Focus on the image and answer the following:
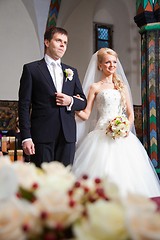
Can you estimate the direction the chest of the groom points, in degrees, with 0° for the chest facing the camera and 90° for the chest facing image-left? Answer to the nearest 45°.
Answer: approximately 315°

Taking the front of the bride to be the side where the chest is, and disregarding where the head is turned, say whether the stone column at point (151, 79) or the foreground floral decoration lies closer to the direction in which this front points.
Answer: the foreground floral decoration

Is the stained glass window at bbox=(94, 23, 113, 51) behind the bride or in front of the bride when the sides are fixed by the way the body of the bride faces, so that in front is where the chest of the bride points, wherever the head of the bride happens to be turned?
behind

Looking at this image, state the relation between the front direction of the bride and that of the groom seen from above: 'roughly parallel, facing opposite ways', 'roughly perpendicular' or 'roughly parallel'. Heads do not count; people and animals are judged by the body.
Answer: roughly parallel

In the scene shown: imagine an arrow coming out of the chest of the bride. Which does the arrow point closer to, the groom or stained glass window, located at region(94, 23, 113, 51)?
the groom

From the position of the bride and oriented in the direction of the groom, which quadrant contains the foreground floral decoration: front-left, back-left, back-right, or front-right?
front-left

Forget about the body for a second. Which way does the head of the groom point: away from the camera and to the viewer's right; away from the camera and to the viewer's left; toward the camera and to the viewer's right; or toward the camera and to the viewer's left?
toward the camera and to the viewer's right

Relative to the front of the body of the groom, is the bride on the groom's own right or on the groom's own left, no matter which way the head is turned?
on the groom's own left

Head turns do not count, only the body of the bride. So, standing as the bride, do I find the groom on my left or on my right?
on my right

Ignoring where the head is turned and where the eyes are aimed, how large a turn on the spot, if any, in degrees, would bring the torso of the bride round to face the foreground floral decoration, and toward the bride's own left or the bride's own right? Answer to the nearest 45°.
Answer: approximately 45° to the bride's own right

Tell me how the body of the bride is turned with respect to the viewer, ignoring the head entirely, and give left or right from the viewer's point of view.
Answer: facing the viewer and to the right of the viewer

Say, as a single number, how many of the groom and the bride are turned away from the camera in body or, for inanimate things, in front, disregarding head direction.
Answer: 0

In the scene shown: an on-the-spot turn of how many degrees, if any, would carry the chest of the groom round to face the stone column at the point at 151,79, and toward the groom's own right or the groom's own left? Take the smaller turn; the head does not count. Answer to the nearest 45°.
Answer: approximately 90° to the groom's own left
